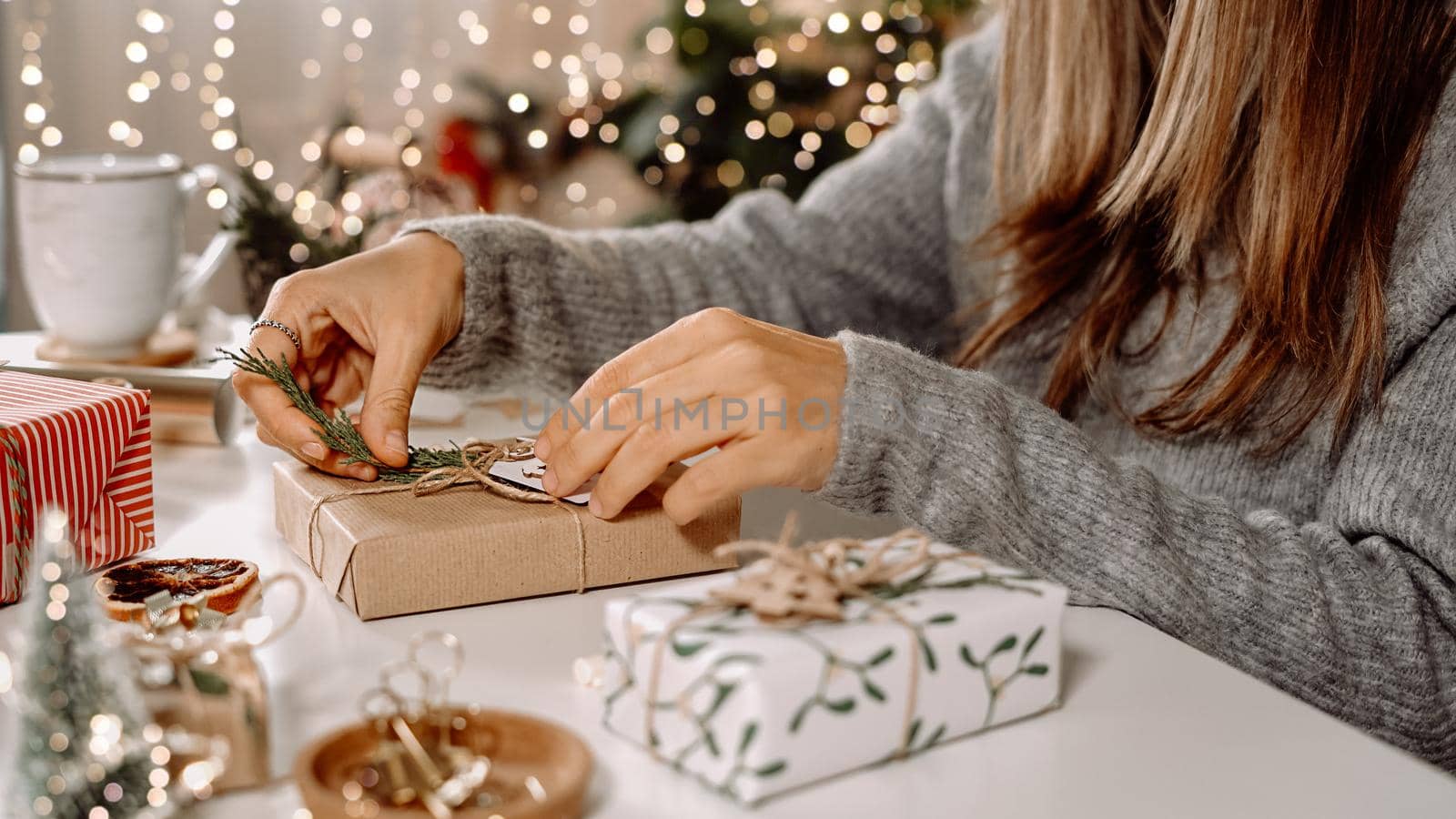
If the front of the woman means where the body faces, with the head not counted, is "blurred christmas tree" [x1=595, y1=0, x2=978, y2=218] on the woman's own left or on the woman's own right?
on the woman's own right

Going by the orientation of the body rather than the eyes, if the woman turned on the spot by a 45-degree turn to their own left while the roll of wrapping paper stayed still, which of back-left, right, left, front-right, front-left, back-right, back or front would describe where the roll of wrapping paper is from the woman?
right

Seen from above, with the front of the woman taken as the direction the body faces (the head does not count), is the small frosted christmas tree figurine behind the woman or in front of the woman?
in front

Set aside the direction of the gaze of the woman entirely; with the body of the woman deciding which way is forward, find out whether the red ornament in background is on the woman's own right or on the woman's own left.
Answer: on the woman's own right

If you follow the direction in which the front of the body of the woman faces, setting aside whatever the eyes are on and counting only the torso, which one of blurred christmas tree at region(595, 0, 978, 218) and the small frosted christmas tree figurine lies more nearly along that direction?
the small frosted christmas tree figurine

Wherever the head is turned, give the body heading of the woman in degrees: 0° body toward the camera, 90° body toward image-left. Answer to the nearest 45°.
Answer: approximately 45°

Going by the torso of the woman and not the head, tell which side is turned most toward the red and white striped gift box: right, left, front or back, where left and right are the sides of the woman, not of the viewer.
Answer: front
